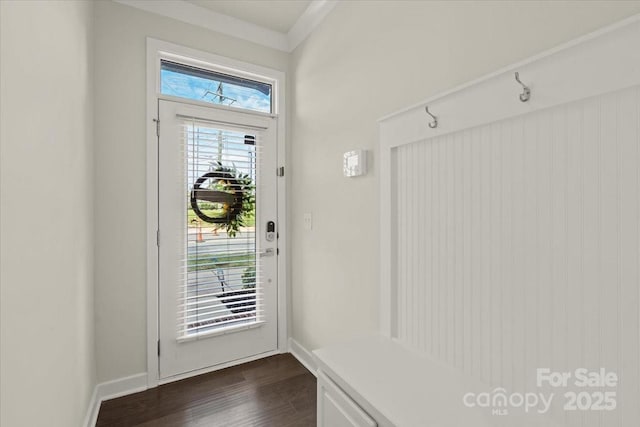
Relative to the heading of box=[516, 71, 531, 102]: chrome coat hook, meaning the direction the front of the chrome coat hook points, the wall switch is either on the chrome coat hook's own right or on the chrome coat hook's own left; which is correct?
on the chrome coat hook's own right

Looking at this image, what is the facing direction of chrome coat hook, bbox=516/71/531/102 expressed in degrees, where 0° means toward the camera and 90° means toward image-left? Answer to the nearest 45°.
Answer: approximately 45°

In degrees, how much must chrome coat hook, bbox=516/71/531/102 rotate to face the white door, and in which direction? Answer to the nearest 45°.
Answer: approximately 45° to its right

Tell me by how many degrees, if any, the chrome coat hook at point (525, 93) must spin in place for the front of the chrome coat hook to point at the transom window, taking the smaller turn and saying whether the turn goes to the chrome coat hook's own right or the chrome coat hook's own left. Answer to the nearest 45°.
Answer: approximately 45° to the chrome coat hook's own right
